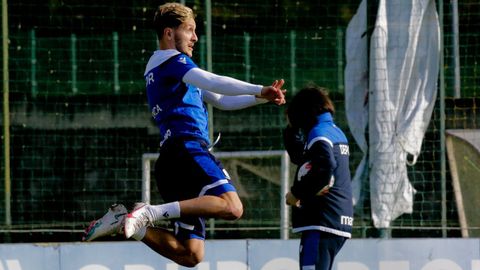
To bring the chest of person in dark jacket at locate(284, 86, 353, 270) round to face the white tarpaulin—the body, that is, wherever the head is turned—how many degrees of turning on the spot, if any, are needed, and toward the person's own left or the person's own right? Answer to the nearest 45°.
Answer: approximately 90° to the person's own right

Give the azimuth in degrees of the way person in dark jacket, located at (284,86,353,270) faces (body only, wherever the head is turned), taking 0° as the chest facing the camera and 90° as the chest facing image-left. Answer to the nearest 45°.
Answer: approximately 90°

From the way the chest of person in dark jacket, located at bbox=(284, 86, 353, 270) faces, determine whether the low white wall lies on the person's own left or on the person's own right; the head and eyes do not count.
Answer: on the person's own right
